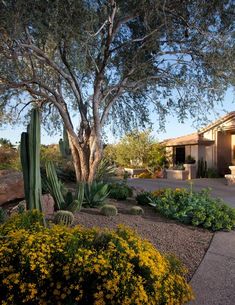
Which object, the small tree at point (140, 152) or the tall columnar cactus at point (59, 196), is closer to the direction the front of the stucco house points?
the tall columnar cactus

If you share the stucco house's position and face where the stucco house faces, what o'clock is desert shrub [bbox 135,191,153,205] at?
The desert shrub is roughly at 11 o'clock from the stucco house.

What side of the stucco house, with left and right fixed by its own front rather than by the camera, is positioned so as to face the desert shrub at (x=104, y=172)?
front

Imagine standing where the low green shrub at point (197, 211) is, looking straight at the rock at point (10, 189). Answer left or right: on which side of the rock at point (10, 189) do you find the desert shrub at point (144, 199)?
right

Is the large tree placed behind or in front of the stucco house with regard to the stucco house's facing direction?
in front

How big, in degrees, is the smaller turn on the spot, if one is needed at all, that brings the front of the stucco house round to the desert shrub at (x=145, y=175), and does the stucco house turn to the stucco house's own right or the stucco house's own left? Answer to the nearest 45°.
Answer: approximately 45° to the stucco house's own right

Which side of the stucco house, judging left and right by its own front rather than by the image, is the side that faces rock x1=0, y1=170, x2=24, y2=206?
front

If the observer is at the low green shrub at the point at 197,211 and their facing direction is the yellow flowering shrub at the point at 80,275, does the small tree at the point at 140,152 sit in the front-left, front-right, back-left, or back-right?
back-right

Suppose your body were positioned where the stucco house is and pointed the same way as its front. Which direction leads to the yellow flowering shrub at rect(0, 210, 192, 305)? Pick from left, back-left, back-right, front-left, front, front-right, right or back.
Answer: front-left

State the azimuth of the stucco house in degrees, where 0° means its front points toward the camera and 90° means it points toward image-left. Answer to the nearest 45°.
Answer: approximately 45°
